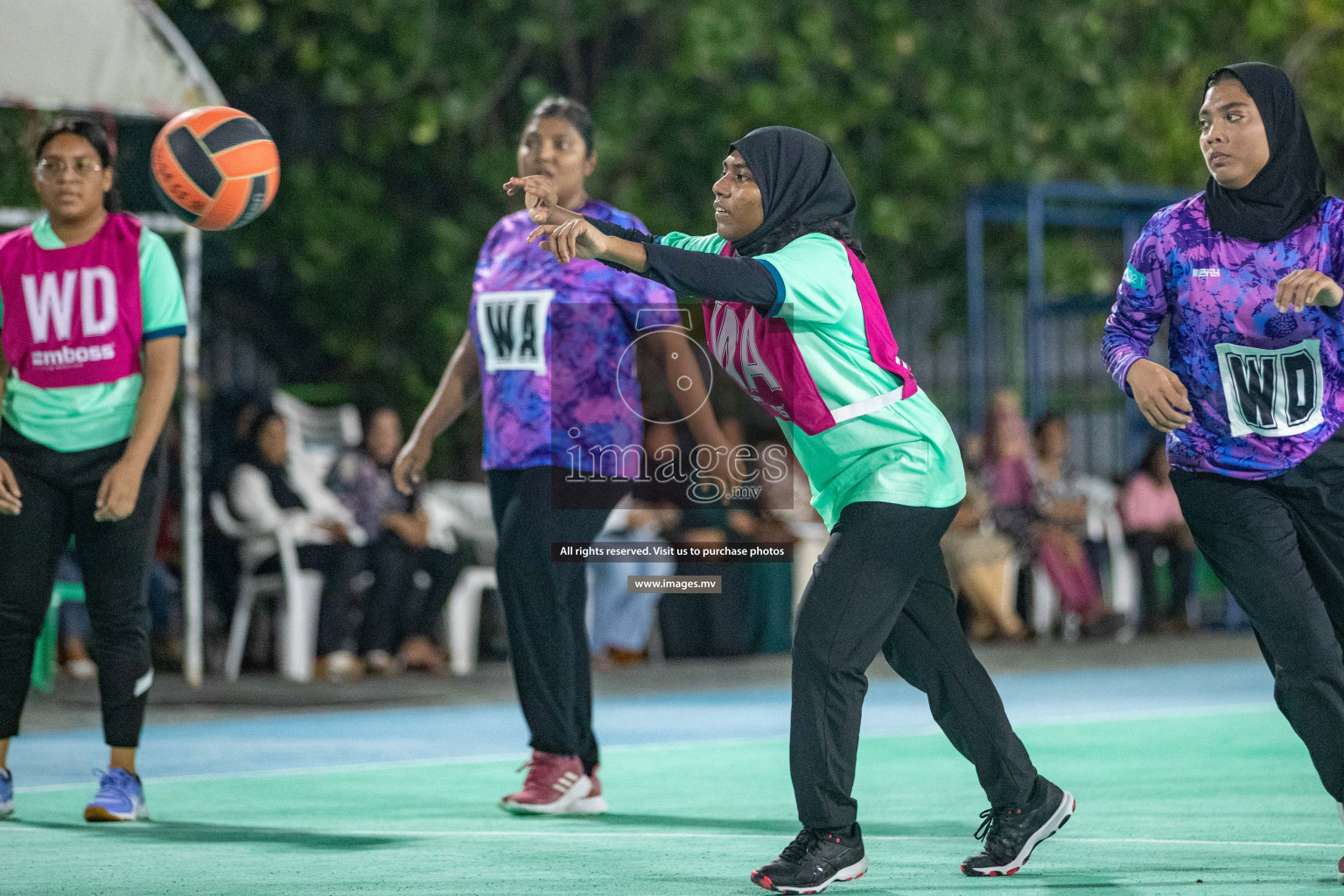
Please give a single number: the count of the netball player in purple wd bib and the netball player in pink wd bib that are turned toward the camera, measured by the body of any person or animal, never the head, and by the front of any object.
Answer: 2

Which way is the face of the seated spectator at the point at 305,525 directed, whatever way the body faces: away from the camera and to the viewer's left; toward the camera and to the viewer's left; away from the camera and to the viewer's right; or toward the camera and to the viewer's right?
toward the camera and to the viewer's right

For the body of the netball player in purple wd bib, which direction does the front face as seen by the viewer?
toward the camera

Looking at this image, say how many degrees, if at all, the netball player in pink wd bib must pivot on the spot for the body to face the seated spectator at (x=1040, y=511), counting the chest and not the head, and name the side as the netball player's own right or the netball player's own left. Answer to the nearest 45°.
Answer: approximately 135° to the netball player's own left

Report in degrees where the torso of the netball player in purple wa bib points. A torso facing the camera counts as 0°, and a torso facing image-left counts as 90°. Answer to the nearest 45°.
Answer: approximately 45°

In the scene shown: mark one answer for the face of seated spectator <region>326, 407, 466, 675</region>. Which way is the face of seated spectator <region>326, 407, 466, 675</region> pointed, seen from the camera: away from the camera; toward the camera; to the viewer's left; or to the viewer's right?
toward the camera

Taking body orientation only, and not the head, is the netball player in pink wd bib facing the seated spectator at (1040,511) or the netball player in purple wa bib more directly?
the netball player in purple wa bib

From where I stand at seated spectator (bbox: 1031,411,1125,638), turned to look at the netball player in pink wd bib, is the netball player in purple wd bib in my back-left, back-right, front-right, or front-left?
front-left

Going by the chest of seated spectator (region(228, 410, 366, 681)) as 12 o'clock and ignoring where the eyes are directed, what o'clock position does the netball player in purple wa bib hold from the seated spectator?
The netball player in purple wa bib is roughly at 1 o'clock from the seated spectator.

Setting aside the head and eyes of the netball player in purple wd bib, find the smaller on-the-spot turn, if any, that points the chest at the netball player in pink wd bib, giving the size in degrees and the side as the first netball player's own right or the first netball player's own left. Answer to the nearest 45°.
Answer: approximately 90° to the first netball player's own right

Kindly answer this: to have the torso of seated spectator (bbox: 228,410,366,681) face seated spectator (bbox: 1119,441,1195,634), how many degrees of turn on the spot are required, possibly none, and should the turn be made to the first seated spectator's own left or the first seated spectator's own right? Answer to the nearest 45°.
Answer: approximately 45° to the first seated spectator's own left

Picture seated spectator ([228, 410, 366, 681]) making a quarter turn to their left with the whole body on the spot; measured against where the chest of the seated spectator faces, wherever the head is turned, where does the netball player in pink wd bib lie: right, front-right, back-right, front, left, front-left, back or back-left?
back-right

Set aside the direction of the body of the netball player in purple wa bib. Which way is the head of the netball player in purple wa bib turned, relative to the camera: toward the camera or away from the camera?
toward the camera

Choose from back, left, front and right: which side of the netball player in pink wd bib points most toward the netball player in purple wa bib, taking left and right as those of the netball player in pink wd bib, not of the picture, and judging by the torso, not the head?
left

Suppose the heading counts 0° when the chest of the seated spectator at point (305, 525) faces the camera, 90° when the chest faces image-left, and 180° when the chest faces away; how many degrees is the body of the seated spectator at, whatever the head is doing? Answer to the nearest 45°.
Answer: approximately 315°

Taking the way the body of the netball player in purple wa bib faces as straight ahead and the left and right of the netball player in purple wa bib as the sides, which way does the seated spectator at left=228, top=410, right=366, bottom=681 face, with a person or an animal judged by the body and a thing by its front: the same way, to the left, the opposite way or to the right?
to the left
